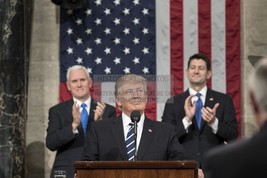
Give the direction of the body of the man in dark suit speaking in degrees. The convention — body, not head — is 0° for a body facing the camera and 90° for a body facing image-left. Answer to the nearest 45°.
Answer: approximately 0°

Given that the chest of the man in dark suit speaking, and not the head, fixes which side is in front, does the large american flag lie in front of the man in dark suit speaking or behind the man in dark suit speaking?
behind

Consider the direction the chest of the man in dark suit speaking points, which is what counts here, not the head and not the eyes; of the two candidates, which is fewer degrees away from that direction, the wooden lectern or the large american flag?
the wooden lectern

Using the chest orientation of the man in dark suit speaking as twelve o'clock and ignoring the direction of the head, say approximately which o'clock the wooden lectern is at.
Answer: The wooden lectern is roughly at 12 o'clock from the man in dark suit speaking.
